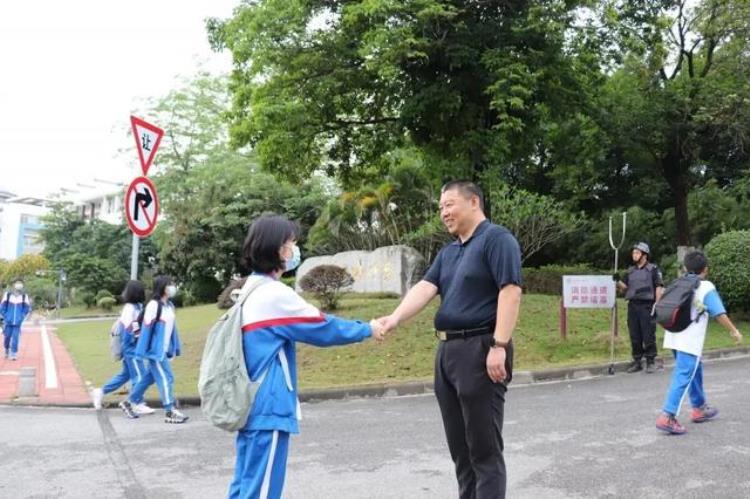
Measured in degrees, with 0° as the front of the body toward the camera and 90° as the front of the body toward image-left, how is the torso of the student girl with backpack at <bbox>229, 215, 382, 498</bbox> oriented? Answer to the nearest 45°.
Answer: approximately 270°

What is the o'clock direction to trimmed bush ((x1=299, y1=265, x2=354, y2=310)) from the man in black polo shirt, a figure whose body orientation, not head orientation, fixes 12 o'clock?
The trimmed bush is roughly at 4 o'clock from the man in black polo shirt.

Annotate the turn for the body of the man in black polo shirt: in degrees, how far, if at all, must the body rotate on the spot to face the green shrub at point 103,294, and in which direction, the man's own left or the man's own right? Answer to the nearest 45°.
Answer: approximately 90° to the man's own right

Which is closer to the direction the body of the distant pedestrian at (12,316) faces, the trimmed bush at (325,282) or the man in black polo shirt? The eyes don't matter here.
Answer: the man in black polo shirt

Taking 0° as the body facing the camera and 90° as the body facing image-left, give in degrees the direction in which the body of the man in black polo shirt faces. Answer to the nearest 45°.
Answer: approximately 45°

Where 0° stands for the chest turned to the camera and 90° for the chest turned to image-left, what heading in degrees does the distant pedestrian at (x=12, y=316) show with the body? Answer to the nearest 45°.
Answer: approximately 0°
